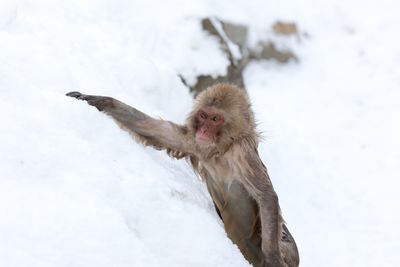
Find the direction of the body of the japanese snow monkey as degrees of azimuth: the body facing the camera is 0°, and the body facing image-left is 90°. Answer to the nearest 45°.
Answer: approximately 45°
